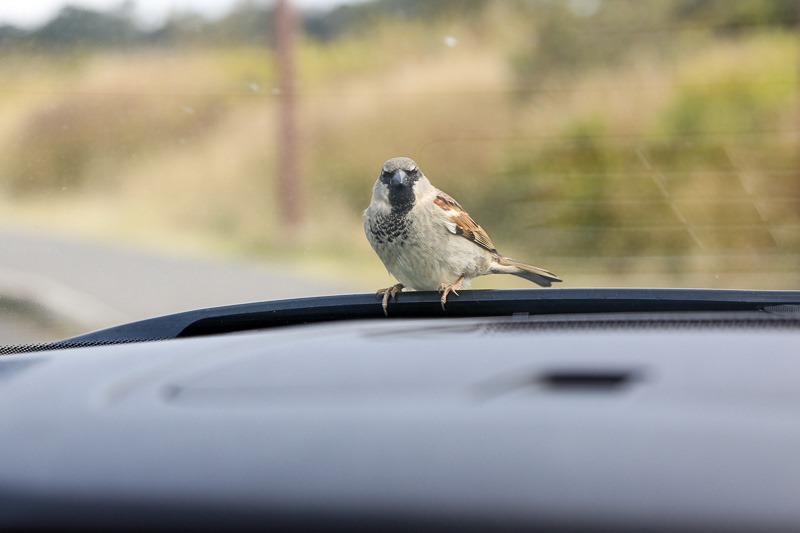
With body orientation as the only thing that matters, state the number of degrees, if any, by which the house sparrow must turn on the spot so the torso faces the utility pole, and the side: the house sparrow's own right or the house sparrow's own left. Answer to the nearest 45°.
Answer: approximately 135° to the house sparrow's own right

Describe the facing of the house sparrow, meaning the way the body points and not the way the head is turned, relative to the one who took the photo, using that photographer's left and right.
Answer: facing the viewer and to the left of the viewer
